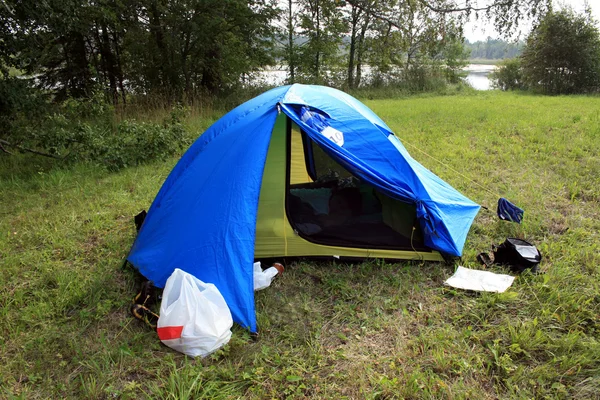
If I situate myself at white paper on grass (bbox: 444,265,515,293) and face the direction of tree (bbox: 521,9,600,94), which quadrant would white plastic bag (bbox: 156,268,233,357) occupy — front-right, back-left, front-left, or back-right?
back-left

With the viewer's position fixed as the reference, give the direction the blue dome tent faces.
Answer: facing the viewer

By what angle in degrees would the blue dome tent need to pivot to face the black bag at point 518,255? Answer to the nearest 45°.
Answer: approximately 90° to its left

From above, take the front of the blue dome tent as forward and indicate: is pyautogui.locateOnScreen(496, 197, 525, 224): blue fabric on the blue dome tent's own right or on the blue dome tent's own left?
on the blue dome tent's own left

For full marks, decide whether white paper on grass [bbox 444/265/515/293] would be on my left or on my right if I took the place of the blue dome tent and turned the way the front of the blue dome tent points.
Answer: on my left

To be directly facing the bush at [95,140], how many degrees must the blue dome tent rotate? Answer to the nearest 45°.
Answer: approximately 135° to its right

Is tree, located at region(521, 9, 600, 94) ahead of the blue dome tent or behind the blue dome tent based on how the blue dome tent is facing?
behind

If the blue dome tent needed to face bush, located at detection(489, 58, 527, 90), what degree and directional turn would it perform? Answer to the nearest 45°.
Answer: approximately 135° to its left

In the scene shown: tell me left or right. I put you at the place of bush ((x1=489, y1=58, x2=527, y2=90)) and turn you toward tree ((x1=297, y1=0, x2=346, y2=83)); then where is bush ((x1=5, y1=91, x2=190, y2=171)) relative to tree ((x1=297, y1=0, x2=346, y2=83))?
left

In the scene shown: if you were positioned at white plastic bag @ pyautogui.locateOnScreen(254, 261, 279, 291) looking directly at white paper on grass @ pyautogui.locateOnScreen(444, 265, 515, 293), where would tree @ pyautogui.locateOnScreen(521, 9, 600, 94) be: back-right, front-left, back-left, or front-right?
front-left
